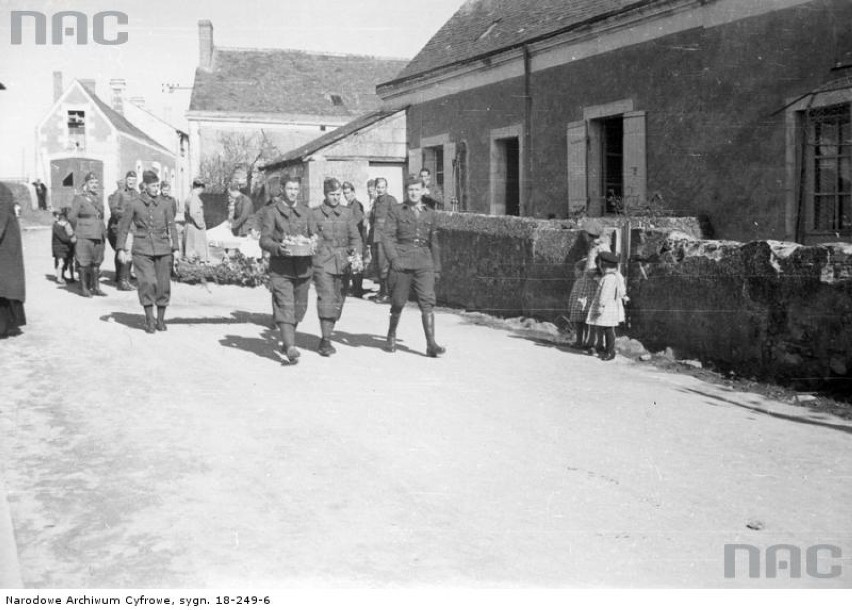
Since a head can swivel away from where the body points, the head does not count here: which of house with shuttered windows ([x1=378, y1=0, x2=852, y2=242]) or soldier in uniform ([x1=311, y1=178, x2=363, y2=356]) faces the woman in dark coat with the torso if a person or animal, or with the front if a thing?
the house with shuttered windows

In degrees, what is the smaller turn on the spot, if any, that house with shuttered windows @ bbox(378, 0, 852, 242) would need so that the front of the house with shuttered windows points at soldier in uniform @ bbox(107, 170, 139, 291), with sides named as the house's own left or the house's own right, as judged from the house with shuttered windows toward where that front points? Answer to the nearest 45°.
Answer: approximately 45° to the house's own right

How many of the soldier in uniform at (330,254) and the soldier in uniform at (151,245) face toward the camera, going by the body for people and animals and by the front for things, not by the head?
2

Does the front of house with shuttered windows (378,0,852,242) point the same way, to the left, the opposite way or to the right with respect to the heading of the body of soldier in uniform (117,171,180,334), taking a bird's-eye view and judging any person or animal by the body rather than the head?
to the right

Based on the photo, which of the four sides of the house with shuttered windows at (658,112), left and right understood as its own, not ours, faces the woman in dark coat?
front

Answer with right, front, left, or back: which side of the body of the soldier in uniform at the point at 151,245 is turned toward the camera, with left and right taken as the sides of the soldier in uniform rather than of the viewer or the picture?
front

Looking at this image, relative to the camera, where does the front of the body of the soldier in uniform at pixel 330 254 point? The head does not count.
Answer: toward the camera

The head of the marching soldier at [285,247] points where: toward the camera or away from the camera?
toward the camera

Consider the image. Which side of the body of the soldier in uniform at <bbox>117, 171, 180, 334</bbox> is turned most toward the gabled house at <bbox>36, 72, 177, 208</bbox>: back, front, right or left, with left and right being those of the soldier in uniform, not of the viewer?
back

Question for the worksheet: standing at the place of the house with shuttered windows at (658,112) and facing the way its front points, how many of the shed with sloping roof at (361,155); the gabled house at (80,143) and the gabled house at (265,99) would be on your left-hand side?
0

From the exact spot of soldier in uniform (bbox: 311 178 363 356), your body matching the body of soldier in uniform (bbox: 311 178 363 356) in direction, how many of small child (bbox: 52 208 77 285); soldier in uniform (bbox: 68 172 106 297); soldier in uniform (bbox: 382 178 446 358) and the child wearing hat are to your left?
2

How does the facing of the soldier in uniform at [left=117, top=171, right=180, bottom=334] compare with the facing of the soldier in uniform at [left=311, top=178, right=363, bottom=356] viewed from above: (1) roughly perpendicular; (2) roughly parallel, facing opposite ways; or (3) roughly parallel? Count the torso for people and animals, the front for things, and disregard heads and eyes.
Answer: roughly parallel

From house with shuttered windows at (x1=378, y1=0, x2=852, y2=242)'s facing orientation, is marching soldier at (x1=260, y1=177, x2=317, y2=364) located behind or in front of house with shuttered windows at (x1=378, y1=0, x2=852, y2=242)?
in front

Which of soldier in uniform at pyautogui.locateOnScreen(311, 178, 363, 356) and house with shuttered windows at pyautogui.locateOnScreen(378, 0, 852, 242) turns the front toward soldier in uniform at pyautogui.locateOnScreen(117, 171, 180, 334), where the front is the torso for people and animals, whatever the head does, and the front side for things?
the house with shuttered windows
